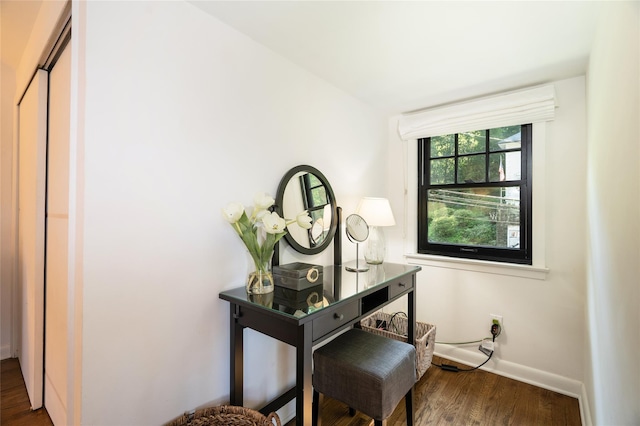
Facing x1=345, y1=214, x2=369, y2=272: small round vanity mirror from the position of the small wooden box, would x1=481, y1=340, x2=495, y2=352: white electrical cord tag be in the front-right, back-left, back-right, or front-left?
front-right

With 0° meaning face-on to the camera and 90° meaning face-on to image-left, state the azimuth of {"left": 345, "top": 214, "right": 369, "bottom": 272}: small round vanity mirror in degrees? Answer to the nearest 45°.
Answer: approximately 315°

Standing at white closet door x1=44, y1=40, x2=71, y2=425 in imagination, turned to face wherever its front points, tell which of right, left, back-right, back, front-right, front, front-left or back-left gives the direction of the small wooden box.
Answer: back-left

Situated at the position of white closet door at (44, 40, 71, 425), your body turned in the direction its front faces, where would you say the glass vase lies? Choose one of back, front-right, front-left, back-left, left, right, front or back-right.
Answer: back-left

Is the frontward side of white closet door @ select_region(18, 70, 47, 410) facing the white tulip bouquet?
no
